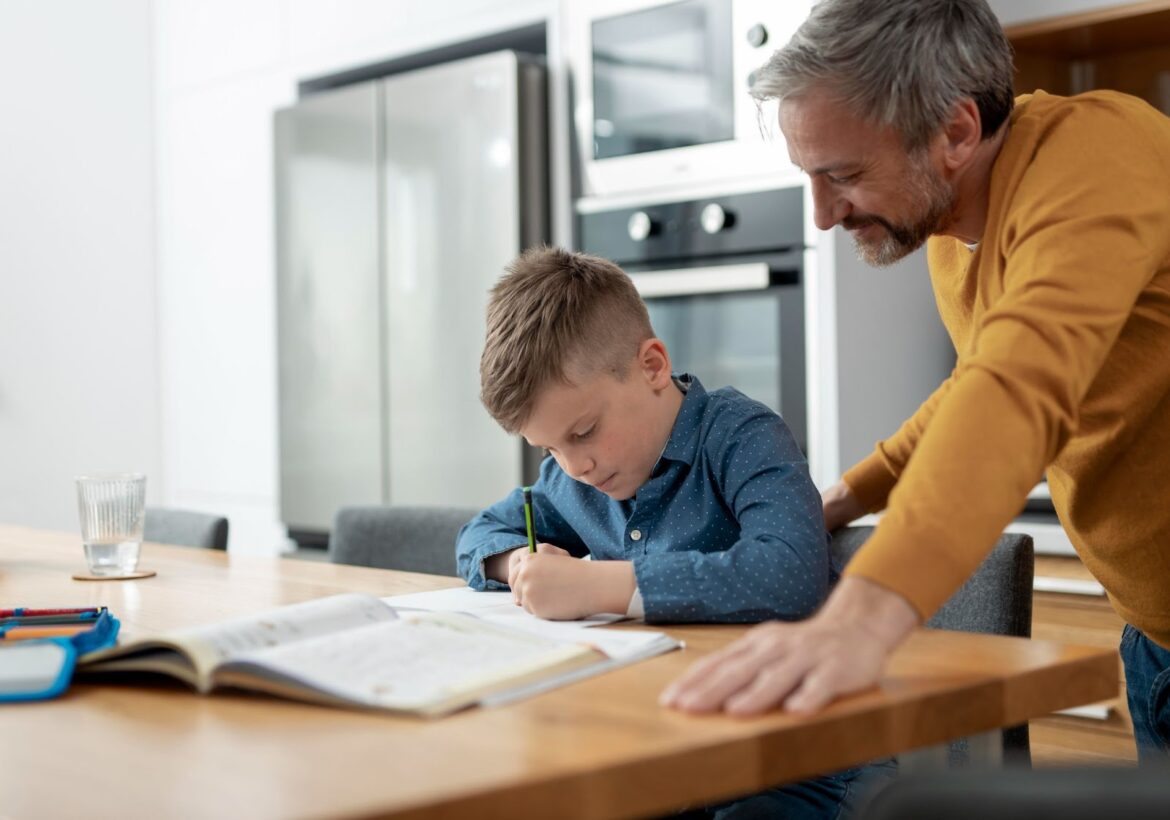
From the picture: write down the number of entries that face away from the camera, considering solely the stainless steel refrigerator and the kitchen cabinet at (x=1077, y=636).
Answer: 0

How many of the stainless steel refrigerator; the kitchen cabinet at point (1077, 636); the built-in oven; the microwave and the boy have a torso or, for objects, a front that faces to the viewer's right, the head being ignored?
0

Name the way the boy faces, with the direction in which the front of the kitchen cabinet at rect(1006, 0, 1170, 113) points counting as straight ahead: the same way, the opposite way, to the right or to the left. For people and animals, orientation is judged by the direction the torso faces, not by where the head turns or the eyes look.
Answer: the same way

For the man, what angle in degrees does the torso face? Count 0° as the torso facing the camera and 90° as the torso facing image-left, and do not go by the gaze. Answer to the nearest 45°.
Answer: approximately 45°

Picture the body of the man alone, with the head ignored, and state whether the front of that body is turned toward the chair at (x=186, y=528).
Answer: no

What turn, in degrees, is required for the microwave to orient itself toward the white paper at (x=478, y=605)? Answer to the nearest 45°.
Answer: approximately 45° to its left

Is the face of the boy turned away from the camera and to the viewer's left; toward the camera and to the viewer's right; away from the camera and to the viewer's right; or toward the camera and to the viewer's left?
toward the camera and to the viewer's left

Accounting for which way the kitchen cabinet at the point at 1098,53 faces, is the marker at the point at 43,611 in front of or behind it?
in front

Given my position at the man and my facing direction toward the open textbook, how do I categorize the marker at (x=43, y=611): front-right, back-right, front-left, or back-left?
front-right

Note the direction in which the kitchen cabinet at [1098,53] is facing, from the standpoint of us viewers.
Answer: facing the viewer and to the left of the viewer

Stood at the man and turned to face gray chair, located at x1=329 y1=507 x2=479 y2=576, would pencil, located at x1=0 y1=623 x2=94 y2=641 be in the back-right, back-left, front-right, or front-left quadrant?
front-left

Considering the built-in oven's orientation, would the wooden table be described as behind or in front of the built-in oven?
in front

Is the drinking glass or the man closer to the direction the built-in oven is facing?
the drinking glass

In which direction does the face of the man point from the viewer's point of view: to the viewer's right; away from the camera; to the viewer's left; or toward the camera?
to the viewer's left

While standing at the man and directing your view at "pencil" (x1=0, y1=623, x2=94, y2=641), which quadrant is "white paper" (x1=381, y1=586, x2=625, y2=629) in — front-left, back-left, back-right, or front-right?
front-right

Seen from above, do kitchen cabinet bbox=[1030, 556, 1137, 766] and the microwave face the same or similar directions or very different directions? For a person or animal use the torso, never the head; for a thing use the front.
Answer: same or similar directions

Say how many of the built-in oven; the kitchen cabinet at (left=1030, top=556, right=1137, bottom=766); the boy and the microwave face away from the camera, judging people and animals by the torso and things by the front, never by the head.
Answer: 0

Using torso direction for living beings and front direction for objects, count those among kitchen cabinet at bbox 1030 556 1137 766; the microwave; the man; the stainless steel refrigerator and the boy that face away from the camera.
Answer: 0

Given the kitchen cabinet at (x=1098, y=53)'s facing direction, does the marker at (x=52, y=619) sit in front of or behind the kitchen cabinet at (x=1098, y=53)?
in front
